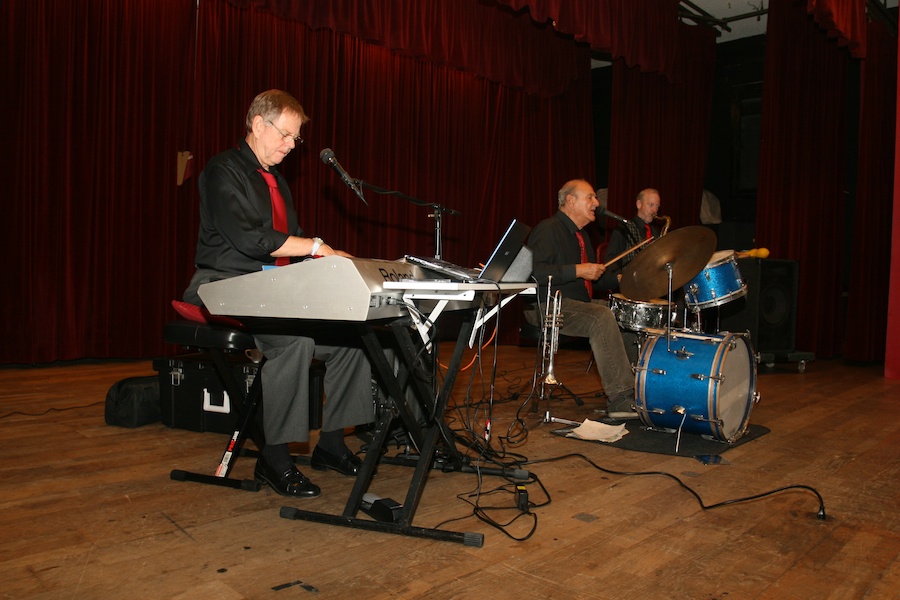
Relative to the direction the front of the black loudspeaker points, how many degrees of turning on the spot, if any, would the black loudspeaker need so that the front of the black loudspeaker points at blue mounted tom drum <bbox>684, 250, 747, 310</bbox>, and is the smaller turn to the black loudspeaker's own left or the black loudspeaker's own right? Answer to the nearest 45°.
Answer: approximately 45° to the black loudspeaker's own right

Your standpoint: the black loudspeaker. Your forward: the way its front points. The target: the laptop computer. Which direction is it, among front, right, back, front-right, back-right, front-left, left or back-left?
front-right

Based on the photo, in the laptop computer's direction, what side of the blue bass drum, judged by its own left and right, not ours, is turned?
right

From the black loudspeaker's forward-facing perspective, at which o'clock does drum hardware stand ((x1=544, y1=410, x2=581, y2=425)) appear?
The drum hardware stand is roughly at 2 o'clock from the black loudspeaker.

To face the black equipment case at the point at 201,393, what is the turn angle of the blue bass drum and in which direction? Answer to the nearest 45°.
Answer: approximately 135° to its right

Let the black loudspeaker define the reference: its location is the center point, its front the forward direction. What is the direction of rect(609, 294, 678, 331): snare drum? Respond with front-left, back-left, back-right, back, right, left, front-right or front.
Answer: front-right

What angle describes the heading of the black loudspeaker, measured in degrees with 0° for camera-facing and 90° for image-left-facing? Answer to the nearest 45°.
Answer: approximately 315°

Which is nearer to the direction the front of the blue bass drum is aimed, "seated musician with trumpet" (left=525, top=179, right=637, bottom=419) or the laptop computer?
the laptop computer

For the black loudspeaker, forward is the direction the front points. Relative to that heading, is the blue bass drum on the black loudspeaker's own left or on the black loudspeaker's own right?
on the black loudspeaker's own right

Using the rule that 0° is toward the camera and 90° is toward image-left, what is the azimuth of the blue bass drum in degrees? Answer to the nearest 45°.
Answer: approximately 315°
